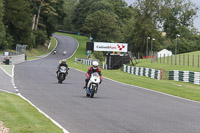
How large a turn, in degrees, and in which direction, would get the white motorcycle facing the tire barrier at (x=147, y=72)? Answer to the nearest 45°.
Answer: approximately 180°

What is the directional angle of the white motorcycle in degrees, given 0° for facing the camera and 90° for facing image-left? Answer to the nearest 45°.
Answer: approximately 0°
